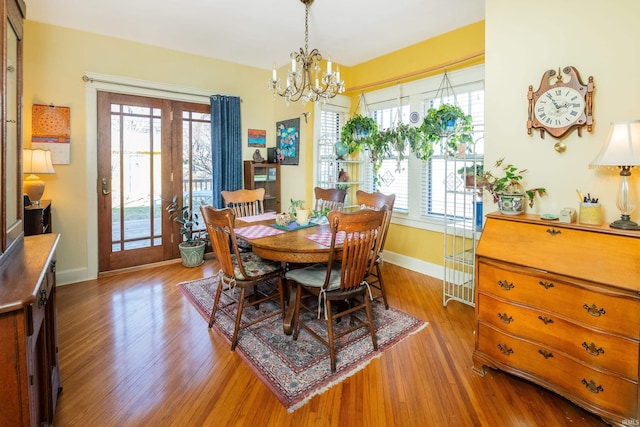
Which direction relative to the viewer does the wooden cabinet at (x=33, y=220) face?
to the viewer's right

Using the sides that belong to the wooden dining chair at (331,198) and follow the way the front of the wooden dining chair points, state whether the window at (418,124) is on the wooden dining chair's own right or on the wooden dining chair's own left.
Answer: on the wooden dining chair's own left

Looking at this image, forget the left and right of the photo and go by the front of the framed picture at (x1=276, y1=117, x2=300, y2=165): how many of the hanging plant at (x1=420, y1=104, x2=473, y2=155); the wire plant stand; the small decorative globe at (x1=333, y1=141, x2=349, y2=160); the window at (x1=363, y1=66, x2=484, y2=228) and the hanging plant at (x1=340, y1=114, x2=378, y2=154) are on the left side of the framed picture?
5

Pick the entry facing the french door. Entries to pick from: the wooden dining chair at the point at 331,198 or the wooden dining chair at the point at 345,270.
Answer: the wooden dining chair at the point at 345,270

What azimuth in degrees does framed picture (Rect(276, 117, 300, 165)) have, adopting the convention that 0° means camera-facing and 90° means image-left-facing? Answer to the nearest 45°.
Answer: approximately 45°

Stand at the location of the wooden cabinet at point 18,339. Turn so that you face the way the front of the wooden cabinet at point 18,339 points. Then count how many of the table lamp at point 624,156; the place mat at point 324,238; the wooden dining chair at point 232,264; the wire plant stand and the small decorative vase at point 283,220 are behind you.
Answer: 0

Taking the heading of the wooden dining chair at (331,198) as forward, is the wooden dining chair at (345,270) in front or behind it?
in front

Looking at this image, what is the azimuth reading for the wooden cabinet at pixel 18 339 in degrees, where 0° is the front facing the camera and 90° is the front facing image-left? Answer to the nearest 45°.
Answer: approximately 270°

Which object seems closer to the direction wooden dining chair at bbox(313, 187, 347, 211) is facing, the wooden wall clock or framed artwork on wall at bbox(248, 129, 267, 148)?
the wooden wall clock

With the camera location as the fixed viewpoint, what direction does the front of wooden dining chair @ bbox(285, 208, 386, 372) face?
facing away from the viewer and to the left of the viewer

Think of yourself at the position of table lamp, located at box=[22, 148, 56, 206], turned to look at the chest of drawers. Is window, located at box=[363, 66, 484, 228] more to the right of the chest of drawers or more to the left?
left

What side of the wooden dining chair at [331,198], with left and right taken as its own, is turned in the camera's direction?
front

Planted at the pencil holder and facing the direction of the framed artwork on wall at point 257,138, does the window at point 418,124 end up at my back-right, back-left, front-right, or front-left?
front-right

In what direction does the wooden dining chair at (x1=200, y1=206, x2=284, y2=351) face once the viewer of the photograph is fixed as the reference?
facing away from the viewer and to the right of the viewer

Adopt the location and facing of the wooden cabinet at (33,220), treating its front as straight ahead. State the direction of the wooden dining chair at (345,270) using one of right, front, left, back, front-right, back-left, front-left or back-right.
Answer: front-right

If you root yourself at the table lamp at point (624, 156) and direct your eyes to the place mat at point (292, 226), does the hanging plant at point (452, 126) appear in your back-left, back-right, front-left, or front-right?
front-right

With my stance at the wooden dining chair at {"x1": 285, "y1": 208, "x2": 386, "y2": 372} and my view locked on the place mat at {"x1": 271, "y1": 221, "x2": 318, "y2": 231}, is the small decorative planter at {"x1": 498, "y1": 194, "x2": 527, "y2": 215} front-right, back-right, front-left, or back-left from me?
back-right

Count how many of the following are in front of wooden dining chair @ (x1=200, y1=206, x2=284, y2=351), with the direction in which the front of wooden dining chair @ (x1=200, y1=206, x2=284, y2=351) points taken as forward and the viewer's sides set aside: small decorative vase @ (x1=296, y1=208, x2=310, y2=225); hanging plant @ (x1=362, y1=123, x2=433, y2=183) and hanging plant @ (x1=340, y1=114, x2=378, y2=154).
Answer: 3
